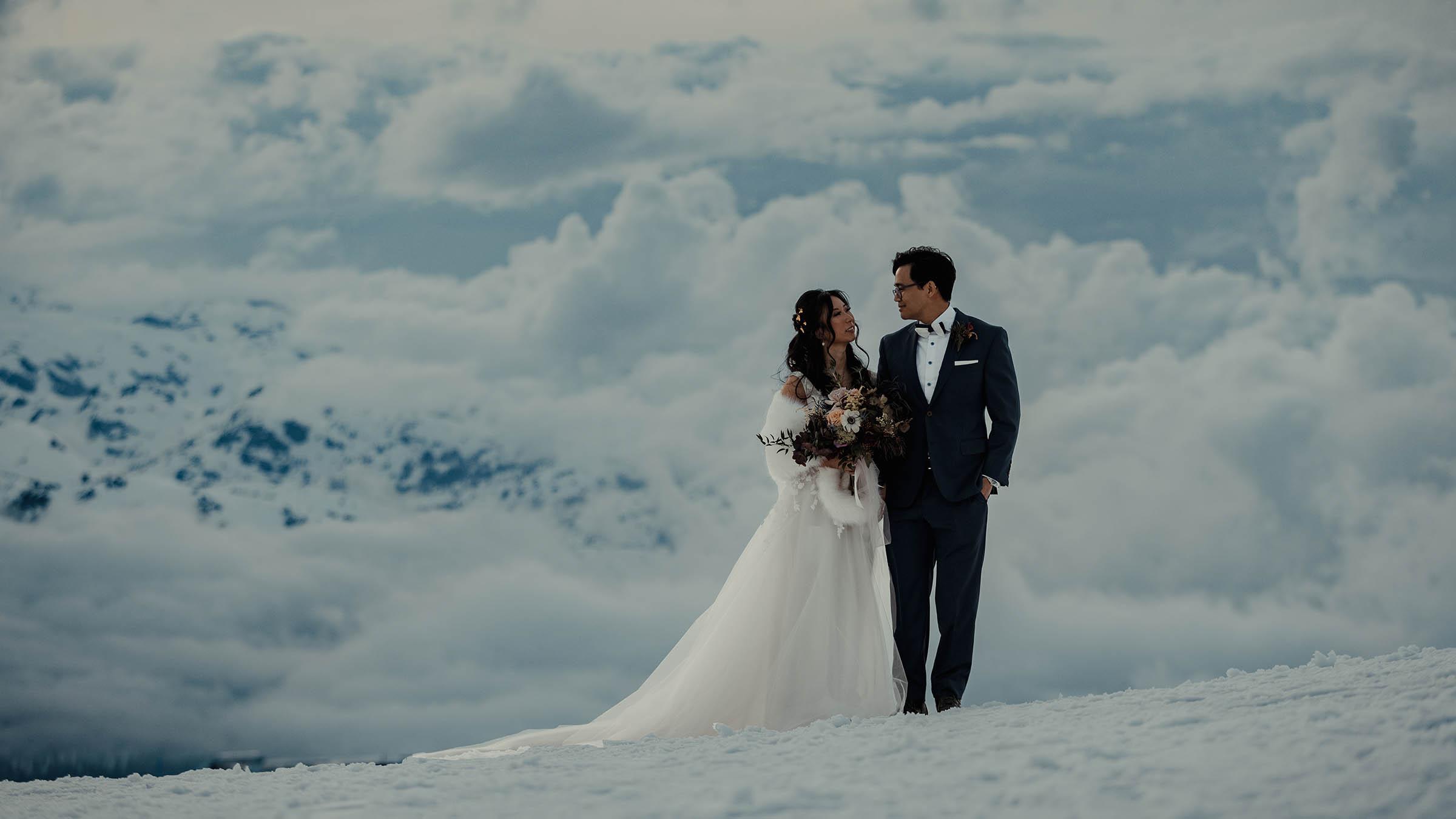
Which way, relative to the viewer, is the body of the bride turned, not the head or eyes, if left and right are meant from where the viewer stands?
facing the viewer and to the right of the viewer

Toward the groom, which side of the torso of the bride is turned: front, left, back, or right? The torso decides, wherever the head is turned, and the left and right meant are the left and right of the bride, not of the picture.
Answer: front
